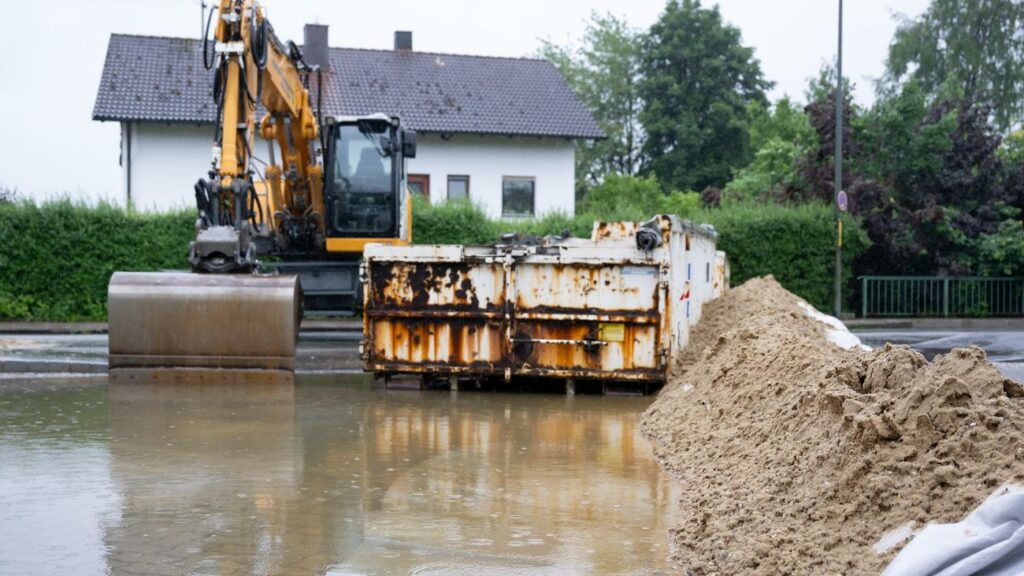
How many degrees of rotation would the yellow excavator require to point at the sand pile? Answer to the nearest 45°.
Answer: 0° — it already faces it

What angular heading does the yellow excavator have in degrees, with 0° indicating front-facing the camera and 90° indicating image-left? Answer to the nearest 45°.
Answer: approximately 0°

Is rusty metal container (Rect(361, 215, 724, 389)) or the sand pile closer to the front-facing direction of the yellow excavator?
the sand pile

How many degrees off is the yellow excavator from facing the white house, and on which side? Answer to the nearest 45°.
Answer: approximately 180°

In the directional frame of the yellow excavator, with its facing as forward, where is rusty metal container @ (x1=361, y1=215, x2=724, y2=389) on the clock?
The rusty metal container is roughly at 10 o'clock from the yellow excavator.

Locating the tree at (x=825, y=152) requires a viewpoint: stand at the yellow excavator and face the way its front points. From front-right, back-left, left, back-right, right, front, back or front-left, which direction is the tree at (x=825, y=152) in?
back-left

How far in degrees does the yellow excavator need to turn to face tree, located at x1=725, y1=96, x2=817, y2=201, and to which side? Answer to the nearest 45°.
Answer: approximately 135° to its left

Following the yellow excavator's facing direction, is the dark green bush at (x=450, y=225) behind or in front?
behind

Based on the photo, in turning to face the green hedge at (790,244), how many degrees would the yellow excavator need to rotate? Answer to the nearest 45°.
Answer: approximately 135° to its left
